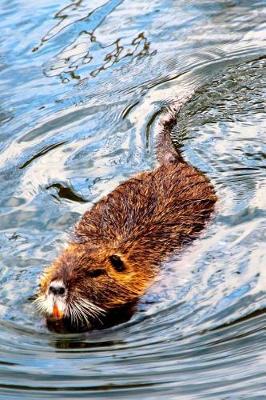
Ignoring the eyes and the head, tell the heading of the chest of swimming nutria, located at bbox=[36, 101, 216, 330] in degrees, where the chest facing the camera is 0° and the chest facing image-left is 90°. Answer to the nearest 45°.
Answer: approximately 45°
